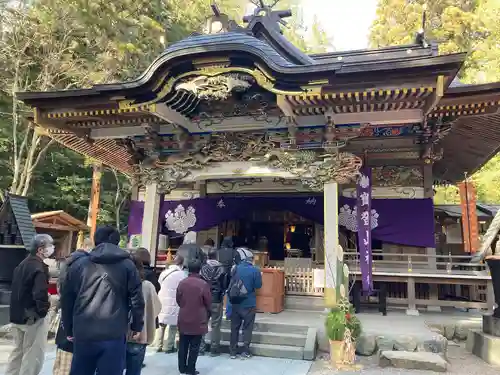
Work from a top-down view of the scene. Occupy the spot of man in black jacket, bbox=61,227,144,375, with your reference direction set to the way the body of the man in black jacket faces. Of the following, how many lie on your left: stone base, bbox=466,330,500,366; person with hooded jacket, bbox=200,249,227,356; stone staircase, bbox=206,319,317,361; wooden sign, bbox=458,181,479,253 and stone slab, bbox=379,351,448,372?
0

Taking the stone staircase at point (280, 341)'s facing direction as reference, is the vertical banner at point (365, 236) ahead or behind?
behind

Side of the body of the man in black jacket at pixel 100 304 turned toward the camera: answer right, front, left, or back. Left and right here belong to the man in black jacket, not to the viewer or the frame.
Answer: back

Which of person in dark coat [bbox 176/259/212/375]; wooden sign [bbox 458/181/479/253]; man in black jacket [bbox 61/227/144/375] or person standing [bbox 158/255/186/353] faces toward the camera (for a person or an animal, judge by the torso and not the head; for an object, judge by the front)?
the wooden sign

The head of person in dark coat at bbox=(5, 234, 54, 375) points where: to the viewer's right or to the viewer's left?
to the viewer's right

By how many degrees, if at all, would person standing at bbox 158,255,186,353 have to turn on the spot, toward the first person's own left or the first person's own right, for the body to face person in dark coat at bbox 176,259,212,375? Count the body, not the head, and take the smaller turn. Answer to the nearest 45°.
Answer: approximately 135° to the first person's own right

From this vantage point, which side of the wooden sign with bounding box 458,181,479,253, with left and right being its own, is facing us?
front

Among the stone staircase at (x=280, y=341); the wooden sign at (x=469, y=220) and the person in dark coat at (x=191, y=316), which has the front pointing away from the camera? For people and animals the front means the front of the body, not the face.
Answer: the person in dark coat

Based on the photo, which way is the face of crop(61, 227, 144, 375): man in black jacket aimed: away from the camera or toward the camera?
away from the camera

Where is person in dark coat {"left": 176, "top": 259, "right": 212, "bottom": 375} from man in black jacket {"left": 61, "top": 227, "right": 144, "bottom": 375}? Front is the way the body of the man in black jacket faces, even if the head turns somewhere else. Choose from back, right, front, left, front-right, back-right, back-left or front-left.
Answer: front-right

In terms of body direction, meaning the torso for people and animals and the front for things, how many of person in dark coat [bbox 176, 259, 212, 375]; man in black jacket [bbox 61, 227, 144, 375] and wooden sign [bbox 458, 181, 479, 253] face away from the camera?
2

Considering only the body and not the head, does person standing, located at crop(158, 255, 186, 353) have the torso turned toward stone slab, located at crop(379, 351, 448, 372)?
no

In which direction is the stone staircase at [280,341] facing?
toward the camera

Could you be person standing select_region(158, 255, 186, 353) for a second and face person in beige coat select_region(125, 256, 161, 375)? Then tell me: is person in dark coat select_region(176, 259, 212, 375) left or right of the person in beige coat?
left

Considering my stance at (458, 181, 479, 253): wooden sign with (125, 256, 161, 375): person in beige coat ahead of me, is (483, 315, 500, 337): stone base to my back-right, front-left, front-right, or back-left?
front-left

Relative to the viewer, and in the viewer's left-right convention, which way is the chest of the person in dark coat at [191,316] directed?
facing away from the viewer
